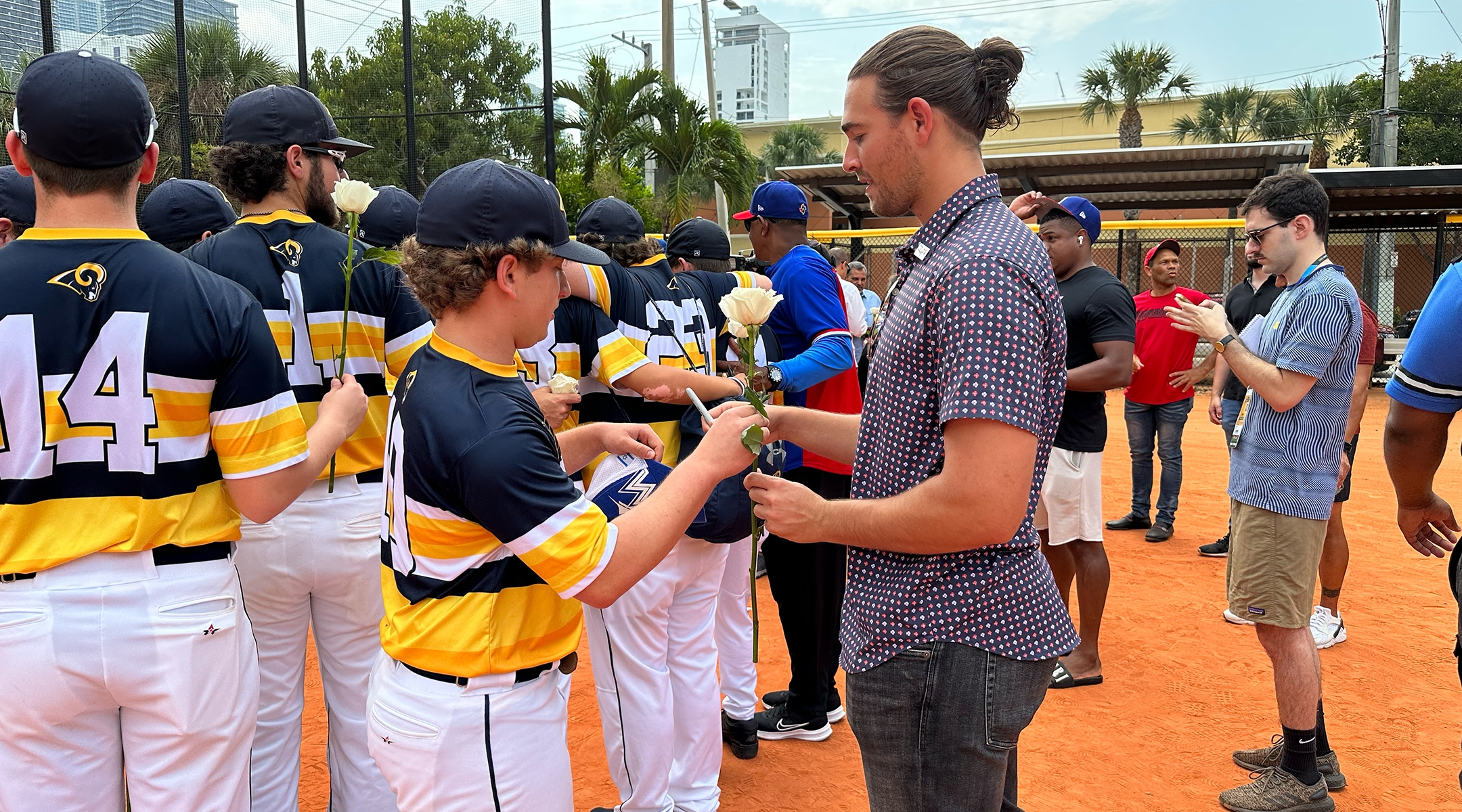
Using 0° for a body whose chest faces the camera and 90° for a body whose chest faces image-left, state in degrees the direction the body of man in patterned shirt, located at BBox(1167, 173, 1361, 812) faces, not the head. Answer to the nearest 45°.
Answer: approximately 90°

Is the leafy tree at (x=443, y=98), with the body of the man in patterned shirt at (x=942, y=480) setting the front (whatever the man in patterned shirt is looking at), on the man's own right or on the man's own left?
on the man's own right

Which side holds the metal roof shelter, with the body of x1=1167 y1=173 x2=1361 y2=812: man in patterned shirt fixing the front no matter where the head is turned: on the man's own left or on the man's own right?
on the man's own right

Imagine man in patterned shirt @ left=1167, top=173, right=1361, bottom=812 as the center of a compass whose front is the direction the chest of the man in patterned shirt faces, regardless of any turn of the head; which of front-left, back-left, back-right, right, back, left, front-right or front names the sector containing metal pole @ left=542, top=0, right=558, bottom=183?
front-right

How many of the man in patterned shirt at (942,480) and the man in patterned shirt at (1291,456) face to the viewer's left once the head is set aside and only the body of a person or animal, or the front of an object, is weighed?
2

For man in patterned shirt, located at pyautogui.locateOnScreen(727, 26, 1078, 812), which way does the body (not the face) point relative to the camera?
to the viewer's left

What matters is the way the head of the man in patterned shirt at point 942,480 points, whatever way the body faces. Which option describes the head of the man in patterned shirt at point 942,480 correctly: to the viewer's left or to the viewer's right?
to the viewer's left

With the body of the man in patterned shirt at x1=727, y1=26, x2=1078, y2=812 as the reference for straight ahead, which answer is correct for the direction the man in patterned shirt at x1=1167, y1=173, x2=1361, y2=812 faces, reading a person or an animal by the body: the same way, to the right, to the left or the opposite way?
the same way
